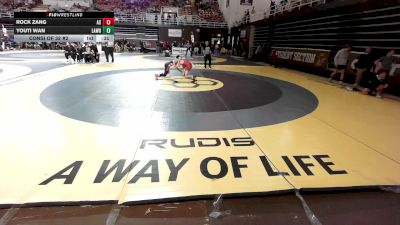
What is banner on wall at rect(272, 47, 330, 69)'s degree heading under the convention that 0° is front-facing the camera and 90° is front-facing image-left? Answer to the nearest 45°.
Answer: approximately 45°

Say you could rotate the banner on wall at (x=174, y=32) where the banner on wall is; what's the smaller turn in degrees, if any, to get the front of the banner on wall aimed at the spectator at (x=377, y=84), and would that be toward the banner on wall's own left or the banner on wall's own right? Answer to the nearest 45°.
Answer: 0° — it already faces them

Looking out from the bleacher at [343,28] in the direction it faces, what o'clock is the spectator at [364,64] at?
The spectator is roughly at 10 o'clock from the bleacher.

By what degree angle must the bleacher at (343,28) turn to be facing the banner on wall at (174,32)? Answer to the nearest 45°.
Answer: approximately 90° to its right

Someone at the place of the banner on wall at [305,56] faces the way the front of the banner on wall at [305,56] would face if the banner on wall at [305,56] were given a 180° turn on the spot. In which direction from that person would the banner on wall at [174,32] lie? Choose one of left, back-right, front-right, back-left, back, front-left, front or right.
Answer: left

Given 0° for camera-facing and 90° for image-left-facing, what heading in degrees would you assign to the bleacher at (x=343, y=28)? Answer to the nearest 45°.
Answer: approximately 45°
